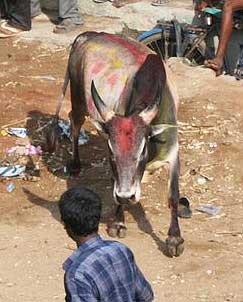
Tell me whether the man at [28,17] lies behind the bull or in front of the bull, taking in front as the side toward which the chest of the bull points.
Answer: behind

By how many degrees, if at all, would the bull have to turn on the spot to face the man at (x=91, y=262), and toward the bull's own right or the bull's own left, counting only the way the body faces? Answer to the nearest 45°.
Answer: approximately 45° to the bull's own right

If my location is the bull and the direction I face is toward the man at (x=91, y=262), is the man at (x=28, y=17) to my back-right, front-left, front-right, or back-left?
back-right

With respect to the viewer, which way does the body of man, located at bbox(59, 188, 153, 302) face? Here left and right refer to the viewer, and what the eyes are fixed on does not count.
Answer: facing away from the viewer and to the left of the viewer

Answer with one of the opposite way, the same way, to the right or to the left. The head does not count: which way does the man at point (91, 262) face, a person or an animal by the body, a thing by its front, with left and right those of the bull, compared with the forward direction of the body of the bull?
the opposite way

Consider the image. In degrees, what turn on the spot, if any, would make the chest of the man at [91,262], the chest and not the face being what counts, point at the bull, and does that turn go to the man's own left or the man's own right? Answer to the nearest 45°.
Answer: approximately 45° to the man's own right

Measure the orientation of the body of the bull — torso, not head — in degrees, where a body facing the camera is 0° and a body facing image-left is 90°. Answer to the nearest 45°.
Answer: approximately 315°
